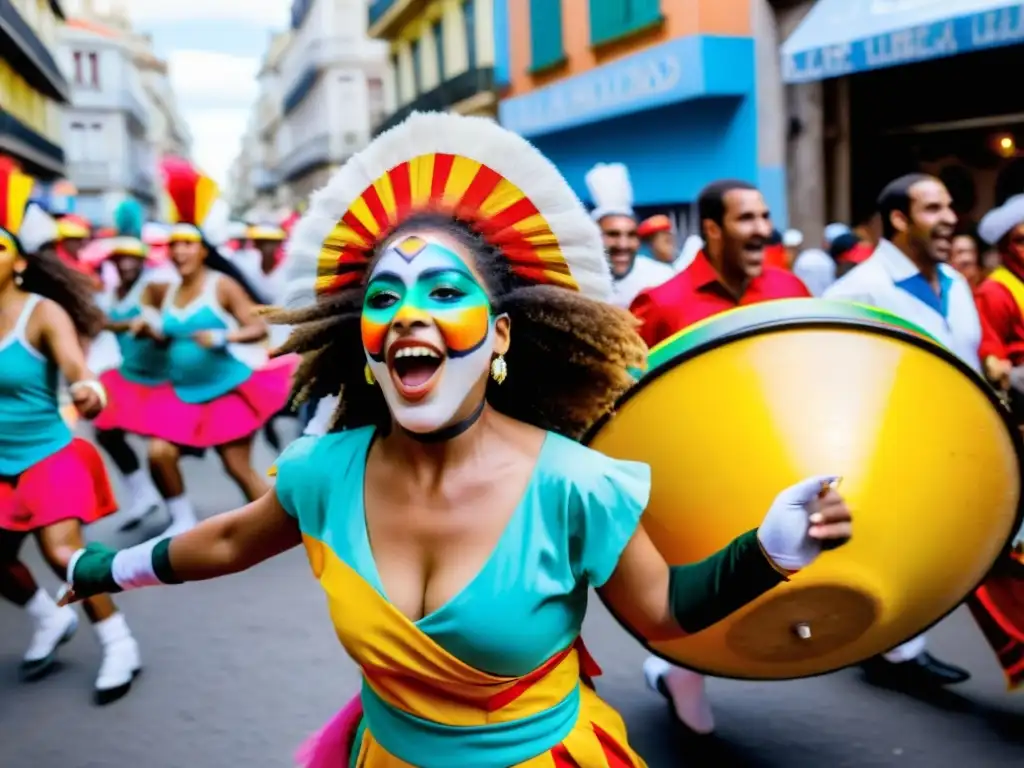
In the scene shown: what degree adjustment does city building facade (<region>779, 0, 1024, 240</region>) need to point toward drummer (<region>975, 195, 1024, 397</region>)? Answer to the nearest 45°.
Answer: approximately 45° to its left

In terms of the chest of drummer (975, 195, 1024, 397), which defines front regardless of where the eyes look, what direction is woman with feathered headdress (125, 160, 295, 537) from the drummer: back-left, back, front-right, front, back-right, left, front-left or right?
back-right

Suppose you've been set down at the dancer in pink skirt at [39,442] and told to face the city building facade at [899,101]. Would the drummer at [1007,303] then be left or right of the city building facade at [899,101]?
right

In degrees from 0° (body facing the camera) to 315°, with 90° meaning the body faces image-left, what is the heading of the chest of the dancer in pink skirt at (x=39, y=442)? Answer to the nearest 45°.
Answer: approximately 45°

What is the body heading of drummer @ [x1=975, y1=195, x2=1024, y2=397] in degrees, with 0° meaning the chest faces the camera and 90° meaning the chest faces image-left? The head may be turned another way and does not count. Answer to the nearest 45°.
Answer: approximately 315°

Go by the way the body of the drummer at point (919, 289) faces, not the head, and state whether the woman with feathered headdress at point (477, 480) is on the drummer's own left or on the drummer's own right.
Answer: on the drummer's own right
